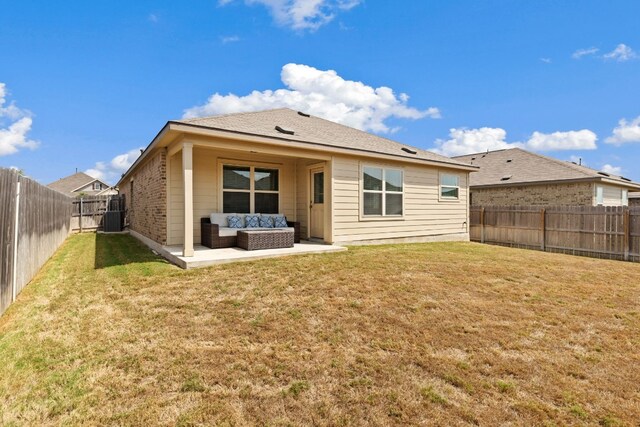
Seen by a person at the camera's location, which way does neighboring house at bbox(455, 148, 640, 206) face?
facing away from the viewer and to the left of the viewer

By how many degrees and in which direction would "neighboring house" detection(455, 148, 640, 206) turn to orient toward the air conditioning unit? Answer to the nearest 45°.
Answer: approximately 90° to its left

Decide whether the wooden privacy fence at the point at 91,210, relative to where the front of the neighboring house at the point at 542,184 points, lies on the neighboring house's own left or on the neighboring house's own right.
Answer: on the neighboring house's own left

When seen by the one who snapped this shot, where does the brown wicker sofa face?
facing the viewer and to the right of the viewer

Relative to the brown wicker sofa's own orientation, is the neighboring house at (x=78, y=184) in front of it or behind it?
behind

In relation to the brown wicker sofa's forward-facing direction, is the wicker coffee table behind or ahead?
ahead

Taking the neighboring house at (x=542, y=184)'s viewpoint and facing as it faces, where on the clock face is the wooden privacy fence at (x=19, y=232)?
The wooden privacy fence is roughly at 8 o'clock from the neighboring house.

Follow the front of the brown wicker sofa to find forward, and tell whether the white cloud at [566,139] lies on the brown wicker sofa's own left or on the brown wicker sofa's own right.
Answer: on the brown wicker sofa's own left

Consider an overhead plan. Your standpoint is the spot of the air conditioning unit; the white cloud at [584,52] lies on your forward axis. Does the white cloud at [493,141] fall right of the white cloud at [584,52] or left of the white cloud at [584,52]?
left
